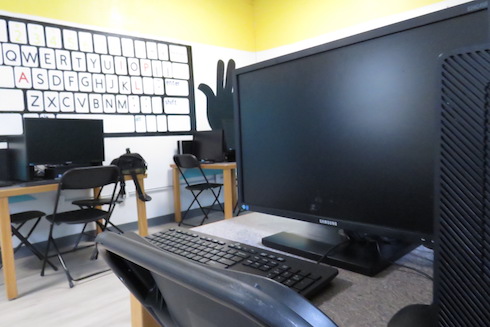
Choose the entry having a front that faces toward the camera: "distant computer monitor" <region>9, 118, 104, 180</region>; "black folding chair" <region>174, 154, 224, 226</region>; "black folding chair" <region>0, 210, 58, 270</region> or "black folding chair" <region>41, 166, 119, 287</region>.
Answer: the distant computer monitor

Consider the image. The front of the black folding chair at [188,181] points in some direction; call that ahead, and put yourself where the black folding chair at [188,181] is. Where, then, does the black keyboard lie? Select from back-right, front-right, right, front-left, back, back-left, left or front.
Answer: back-right

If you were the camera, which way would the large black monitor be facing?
facing the viewer and to the left of the viewer

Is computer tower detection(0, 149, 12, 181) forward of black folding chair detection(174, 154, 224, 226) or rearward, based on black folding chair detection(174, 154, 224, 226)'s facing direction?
rearward

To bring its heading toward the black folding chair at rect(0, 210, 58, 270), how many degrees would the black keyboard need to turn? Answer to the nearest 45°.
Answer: approximately 90° to its right

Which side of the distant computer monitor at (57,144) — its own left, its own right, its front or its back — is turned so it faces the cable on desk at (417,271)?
front

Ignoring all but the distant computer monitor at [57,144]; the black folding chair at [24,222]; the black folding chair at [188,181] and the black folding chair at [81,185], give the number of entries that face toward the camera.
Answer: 1

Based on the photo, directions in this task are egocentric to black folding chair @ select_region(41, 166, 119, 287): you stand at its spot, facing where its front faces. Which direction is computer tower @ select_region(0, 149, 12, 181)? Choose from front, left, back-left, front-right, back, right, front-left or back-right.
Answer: front

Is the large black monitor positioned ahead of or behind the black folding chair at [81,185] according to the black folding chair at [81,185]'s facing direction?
behind

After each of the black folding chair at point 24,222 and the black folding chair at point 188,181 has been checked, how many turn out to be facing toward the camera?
0

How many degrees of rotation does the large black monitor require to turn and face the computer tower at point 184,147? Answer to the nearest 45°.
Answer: approximately 90° to its right
